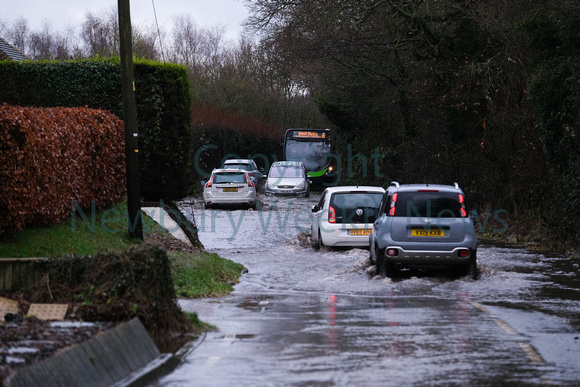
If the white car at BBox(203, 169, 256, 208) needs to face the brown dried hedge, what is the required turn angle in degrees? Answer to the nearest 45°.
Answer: approximately 180°

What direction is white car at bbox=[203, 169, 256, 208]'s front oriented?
away from the camera

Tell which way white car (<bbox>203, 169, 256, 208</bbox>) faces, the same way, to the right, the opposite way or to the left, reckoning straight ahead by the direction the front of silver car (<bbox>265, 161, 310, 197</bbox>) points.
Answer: the opposite way

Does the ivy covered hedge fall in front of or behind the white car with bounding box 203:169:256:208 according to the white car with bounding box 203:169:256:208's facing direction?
behind

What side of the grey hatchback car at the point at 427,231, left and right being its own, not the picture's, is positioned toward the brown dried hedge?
left

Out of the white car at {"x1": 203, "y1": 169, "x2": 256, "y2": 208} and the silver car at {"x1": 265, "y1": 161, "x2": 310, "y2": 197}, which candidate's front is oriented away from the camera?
the white car at {"x1": 203, "y1": 169, "x2": 256, "y2": 208}

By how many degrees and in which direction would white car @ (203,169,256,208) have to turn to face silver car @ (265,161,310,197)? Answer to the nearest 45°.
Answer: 0° — it already faces it

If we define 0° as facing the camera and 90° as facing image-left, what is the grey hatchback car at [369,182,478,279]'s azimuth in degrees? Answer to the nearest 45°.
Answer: approximately 180°

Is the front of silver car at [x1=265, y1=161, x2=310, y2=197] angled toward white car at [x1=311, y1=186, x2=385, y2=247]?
yes

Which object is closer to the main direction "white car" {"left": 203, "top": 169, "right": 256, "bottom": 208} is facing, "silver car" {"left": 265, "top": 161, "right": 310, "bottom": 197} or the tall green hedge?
the silver car

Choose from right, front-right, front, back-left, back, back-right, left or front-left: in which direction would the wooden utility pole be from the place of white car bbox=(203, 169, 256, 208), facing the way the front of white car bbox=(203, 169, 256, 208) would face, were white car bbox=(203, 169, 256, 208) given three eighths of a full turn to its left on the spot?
front-left

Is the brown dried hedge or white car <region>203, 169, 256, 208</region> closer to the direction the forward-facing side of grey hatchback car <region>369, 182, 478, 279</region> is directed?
the white car

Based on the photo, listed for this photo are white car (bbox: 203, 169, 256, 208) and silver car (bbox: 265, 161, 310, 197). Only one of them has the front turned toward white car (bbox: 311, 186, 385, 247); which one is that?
silver car (bbox: 265, 161, 310, 197)

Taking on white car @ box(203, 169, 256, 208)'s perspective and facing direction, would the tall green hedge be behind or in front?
behind

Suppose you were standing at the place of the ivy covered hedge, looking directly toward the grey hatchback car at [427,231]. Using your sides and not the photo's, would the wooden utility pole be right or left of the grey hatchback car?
left

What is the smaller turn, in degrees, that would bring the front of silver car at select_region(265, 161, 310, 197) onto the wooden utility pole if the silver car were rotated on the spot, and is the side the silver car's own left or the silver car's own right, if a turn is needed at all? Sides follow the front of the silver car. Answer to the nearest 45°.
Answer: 0° — it already faces it
